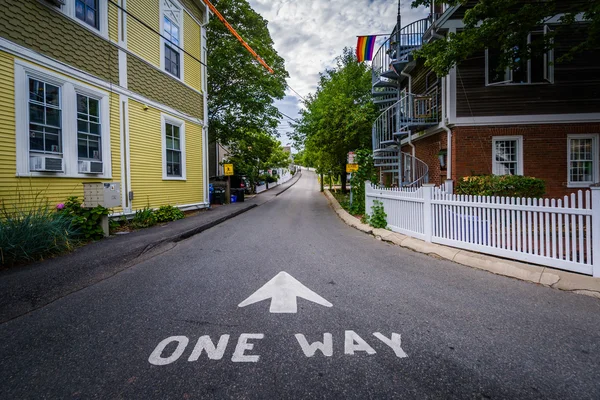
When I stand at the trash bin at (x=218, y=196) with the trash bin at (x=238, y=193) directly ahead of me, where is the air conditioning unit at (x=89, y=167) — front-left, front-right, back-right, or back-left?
back-right

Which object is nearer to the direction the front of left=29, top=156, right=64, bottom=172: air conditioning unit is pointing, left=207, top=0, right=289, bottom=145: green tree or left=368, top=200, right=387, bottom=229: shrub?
the shrub

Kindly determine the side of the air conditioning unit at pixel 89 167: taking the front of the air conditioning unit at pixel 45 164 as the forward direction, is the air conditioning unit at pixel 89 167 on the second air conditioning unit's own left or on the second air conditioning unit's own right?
on the second air conditioning unit's own left

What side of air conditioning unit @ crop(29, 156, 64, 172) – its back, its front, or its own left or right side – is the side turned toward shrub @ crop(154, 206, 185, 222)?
left

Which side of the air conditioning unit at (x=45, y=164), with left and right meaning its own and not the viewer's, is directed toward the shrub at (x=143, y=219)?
left

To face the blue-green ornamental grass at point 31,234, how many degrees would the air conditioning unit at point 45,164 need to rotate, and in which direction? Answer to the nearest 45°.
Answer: approximately 45° to its right

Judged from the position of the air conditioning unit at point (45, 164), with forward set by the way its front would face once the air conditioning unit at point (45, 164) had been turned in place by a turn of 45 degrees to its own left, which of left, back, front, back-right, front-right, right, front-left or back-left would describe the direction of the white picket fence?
front-right

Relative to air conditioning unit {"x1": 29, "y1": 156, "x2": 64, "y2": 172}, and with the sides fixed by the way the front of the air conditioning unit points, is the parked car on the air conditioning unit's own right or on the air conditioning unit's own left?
on the air conditioning unit's own left

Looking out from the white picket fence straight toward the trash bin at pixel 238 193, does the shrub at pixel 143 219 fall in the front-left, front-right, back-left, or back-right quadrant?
front-left

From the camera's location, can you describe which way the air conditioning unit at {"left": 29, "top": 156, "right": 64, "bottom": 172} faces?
facing the viewer and to the right of the viewer

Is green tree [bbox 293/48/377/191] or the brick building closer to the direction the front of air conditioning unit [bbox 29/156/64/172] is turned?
the brick building

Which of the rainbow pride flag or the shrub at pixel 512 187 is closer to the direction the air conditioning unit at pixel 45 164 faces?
the shrub
